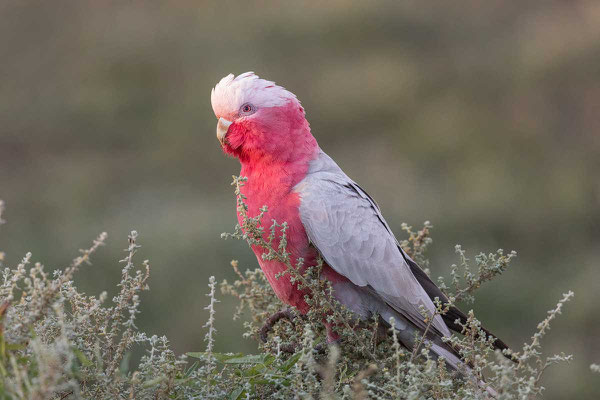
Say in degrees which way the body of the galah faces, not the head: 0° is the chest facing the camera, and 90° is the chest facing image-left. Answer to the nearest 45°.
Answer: approximately 90°
